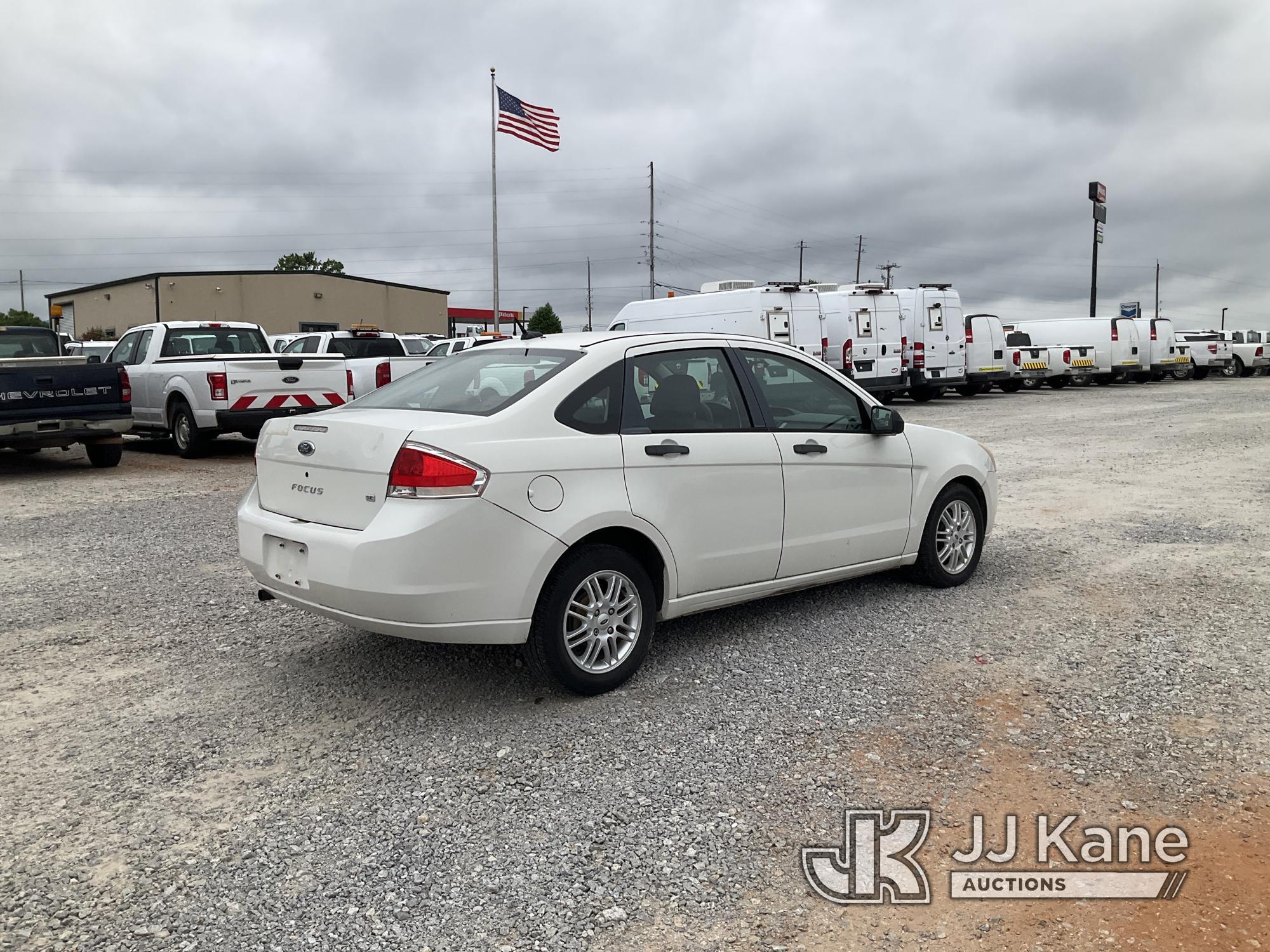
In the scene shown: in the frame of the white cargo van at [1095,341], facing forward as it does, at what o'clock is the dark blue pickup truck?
The dark blue pickup truck is roughly at 8 o'clock from the white cargo van.

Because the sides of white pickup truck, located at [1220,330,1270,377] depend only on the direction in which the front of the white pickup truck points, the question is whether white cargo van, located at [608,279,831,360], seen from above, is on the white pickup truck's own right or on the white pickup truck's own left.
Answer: on the white pickup truck's own left

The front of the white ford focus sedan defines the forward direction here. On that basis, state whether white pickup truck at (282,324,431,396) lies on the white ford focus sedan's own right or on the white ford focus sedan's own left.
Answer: on the white ford focus sedan's own left

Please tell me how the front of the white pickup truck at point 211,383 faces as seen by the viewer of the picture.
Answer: facing away from the viewer and to the left of the viewer

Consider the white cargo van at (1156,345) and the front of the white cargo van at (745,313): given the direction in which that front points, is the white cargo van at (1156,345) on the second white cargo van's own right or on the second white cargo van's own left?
on the second white cargo van's own right

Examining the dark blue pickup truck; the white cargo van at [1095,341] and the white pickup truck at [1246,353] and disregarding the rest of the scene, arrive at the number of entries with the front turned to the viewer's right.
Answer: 0

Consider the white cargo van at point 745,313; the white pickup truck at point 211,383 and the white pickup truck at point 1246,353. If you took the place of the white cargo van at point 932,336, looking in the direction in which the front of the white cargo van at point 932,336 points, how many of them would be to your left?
2

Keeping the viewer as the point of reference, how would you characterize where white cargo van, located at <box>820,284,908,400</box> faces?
facing away from the viewer and to the left of the viewer

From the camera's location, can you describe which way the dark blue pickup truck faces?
facing away from the viewer

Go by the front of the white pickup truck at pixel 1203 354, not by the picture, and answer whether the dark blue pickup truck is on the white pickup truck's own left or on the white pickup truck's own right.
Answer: on the white pickup truck's own left

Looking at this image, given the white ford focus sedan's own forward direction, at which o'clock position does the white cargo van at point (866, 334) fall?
The white cargo van is roughly at 11 o'clock from the white ford focus sedan.

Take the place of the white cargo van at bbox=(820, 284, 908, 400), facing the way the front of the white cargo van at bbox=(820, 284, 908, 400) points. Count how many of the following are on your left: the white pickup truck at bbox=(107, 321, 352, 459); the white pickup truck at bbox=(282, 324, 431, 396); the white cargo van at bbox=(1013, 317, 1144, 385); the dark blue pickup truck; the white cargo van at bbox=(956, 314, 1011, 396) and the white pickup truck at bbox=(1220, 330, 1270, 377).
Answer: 3

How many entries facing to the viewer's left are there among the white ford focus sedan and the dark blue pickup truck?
0

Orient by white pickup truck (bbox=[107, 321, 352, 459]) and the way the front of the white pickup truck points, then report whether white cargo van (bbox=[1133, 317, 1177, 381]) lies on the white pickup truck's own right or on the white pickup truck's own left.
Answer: on the white pickup truck's own right

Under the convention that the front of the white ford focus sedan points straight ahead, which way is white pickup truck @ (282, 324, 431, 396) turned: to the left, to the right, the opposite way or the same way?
to the left

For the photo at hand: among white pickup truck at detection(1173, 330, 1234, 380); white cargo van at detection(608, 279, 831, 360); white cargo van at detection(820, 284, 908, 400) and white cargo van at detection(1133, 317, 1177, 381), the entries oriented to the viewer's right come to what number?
0

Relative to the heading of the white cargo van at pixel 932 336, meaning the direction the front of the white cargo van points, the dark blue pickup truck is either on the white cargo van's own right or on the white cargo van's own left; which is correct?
on the white cargo van's own left

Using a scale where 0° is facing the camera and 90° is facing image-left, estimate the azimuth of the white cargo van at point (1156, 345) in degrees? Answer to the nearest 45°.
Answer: approximately 135°

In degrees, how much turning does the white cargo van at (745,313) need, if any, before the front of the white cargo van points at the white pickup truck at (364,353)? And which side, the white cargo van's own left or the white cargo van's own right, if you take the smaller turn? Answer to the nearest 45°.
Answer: approximately 90° to the white cargo van's own left

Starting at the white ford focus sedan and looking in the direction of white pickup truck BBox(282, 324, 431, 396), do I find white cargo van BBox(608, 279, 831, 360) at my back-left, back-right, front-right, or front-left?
front-right
